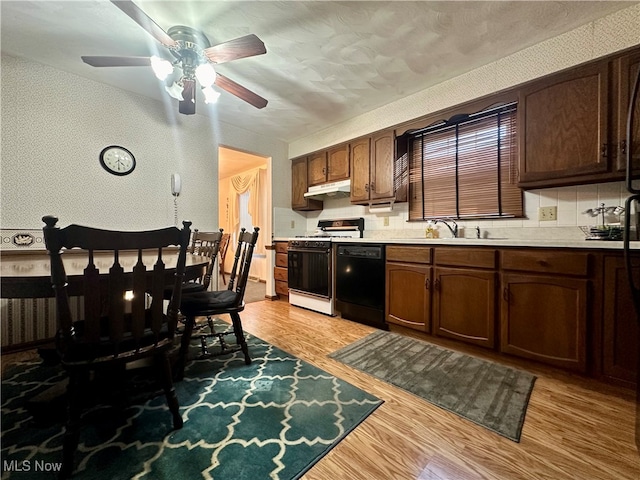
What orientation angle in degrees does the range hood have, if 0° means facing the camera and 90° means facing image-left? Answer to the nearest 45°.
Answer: approximately 45°

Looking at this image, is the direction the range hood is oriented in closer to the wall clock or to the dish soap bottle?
the wall clock

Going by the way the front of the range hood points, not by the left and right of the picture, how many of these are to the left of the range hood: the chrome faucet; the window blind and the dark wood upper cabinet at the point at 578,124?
3

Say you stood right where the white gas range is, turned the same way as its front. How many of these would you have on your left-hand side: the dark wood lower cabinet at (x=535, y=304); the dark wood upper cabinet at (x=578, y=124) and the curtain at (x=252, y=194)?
2

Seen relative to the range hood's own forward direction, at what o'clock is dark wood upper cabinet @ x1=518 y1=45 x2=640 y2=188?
The dark wood upper cabinet is roughly at 9 o'clock from the range hood.

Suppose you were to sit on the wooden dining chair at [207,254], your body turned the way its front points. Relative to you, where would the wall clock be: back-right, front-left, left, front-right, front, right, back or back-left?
right

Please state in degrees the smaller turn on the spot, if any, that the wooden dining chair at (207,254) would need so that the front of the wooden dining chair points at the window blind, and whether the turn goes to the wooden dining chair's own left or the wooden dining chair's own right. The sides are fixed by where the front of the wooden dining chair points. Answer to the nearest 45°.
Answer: approximately 135° to the wooden dining chair's own left

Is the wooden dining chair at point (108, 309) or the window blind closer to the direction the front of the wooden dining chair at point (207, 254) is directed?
the wooden dining chair
